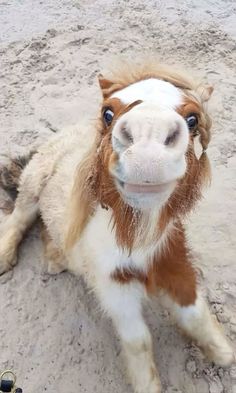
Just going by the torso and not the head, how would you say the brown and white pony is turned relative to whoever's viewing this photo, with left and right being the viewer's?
facing the viewer and to the right of the viewer
